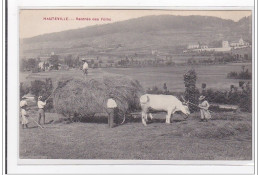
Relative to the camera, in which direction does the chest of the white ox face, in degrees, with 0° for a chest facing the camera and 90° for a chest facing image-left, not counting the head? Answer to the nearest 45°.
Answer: approximately 270°

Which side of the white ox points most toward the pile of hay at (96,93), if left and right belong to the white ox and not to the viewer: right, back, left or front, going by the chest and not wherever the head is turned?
back

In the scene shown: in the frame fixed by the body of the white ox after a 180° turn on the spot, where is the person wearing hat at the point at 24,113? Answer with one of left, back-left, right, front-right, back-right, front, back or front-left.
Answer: front

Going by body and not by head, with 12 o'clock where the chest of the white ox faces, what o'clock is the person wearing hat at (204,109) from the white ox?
The person wearing hat is roughly at 12 o'clock from the white ox.

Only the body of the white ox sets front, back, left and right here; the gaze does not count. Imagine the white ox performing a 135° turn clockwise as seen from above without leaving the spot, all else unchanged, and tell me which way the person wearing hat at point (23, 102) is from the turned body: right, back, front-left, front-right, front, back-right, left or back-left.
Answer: front-right

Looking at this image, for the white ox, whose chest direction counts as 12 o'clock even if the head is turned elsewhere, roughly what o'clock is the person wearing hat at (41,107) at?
The person wearing hat is roughly at 6 o'clock from the white ox.

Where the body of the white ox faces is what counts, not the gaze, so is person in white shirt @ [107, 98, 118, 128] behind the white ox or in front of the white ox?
behind

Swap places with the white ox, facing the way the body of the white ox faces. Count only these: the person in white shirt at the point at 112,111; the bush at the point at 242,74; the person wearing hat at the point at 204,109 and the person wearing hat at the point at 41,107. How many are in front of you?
2
